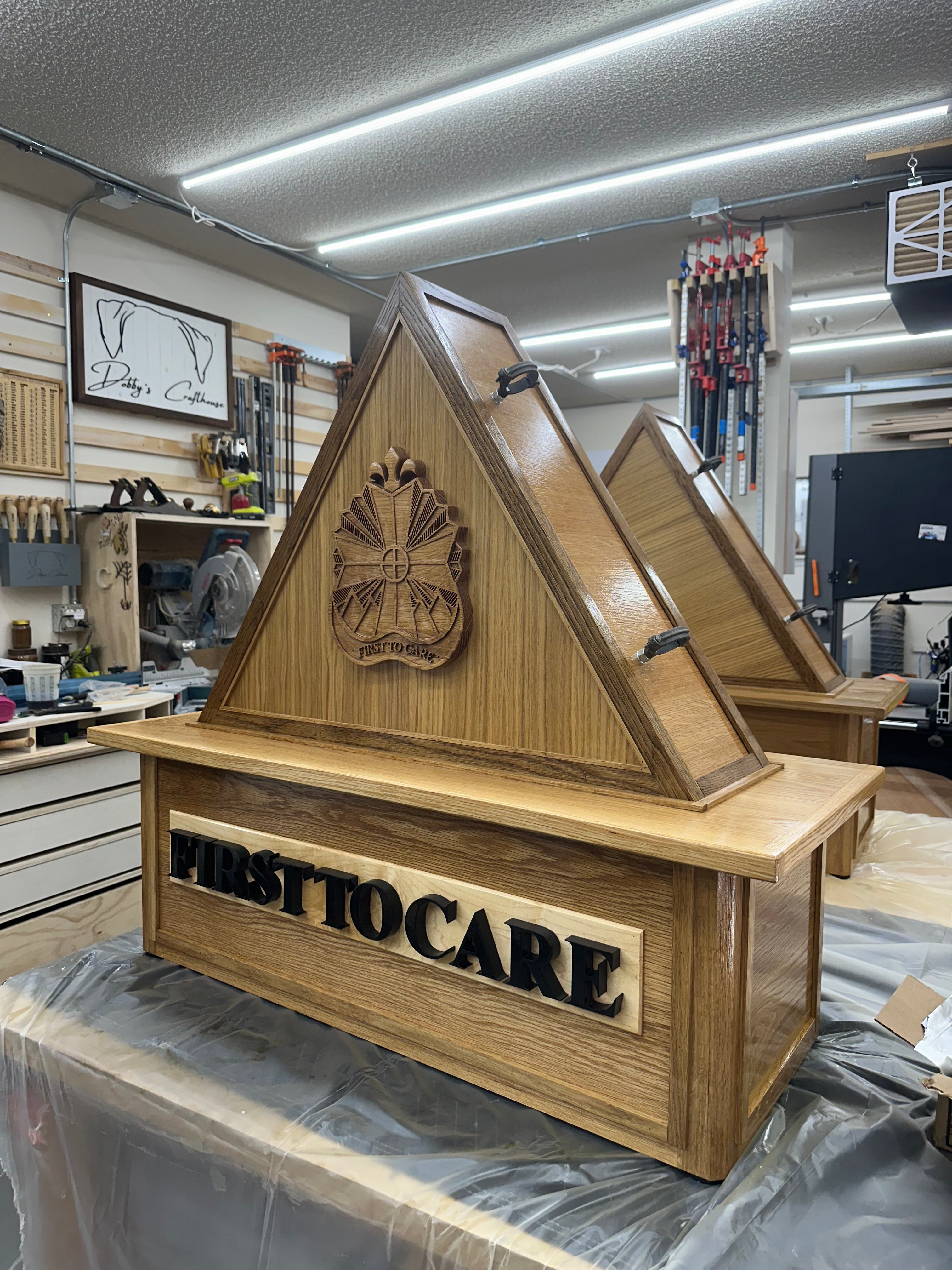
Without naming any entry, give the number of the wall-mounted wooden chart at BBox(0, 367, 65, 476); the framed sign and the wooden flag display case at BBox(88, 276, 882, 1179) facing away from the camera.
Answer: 0

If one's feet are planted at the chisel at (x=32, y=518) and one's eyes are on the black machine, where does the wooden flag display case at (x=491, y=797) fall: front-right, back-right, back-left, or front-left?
front-right

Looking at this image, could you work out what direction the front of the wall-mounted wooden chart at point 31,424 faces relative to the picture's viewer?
facing the viewer and to the right of the viewer

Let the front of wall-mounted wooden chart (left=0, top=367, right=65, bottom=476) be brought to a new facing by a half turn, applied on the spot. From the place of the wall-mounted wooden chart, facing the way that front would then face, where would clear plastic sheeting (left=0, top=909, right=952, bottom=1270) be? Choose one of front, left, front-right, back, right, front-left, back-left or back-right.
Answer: back-left

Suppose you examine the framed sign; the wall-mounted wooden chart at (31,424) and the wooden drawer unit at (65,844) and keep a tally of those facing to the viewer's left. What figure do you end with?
0

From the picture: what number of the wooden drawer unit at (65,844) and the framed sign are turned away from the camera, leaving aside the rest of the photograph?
0

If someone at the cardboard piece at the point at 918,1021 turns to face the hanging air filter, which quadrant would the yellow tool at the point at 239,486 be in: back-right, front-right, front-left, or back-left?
front-left

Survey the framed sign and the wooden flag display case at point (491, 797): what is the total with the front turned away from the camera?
0

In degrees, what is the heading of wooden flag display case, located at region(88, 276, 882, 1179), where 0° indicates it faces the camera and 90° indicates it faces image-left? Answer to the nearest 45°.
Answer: approximately 45°

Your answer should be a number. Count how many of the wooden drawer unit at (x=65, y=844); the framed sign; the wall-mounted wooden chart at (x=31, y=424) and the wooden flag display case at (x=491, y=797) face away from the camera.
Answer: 0

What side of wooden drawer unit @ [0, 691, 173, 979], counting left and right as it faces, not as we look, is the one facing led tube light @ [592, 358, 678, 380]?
left

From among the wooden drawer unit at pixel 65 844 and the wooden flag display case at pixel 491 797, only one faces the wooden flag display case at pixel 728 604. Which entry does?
the wooden drawer unit

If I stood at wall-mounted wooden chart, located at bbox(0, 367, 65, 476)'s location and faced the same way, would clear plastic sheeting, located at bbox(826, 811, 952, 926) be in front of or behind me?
in front

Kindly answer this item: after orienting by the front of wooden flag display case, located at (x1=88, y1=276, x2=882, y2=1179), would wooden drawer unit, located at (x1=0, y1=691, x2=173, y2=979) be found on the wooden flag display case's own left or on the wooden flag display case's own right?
on the wooden flag display case's own right
